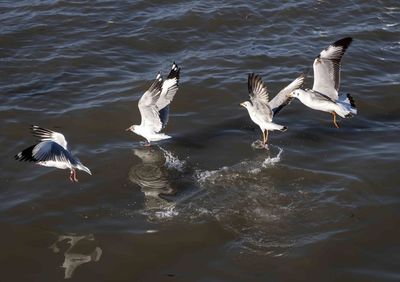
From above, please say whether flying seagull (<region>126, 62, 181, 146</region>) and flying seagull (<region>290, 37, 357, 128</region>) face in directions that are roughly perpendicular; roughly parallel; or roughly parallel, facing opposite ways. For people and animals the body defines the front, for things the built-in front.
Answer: roughly parallel

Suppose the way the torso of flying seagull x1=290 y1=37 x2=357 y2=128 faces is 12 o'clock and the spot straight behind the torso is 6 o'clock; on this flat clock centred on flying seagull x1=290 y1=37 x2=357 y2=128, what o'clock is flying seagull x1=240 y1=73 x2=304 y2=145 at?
flying seagull x1=240 y1=73 x2=304 y2=145 is roughly at 11 o'clock from flying seagull x1=290 y1=37 x2=357 y2=128.

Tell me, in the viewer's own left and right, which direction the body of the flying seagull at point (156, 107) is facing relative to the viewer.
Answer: facing to the left of the viewer

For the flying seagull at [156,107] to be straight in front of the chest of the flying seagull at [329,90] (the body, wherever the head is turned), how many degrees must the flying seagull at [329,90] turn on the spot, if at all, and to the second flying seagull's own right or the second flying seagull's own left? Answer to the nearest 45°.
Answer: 0° — it already faces it

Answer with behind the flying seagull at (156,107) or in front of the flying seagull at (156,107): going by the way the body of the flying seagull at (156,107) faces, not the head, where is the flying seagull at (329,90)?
behind

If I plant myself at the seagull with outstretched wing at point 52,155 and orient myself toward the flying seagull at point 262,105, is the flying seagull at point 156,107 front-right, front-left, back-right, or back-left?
front-left

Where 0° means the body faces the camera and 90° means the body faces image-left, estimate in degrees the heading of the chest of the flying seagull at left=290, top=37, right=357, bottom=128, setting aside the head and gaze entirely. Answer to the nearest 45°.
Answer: approximately 90°

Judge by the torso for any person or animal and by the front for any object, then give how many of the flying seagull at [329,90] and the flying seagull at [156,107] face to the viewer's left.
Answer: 2

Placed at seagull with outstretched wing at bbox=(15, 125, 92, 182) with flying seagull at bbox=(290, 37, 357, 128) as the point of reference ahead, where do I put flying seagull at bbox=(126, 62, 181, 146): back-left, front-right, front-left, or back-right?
front-left

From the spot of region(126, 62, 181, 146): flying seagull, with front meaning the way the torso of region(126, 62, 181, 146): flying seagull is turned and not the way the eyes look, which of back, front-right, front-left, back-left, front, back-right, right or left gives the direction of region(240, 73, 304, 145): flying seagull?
back
